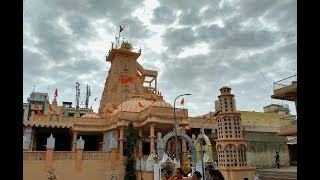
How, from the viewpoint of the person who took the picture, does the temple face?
facing the viewer and to the right of the viewer
